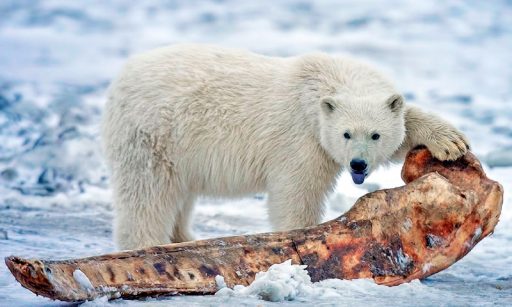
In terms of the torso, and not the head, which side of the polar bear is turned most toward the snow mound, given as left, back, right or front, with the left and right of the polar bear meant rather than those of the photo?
right

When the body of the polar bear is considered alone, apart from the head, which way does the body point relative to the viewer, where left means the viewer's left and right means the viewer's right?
facing to the right of the viewer
